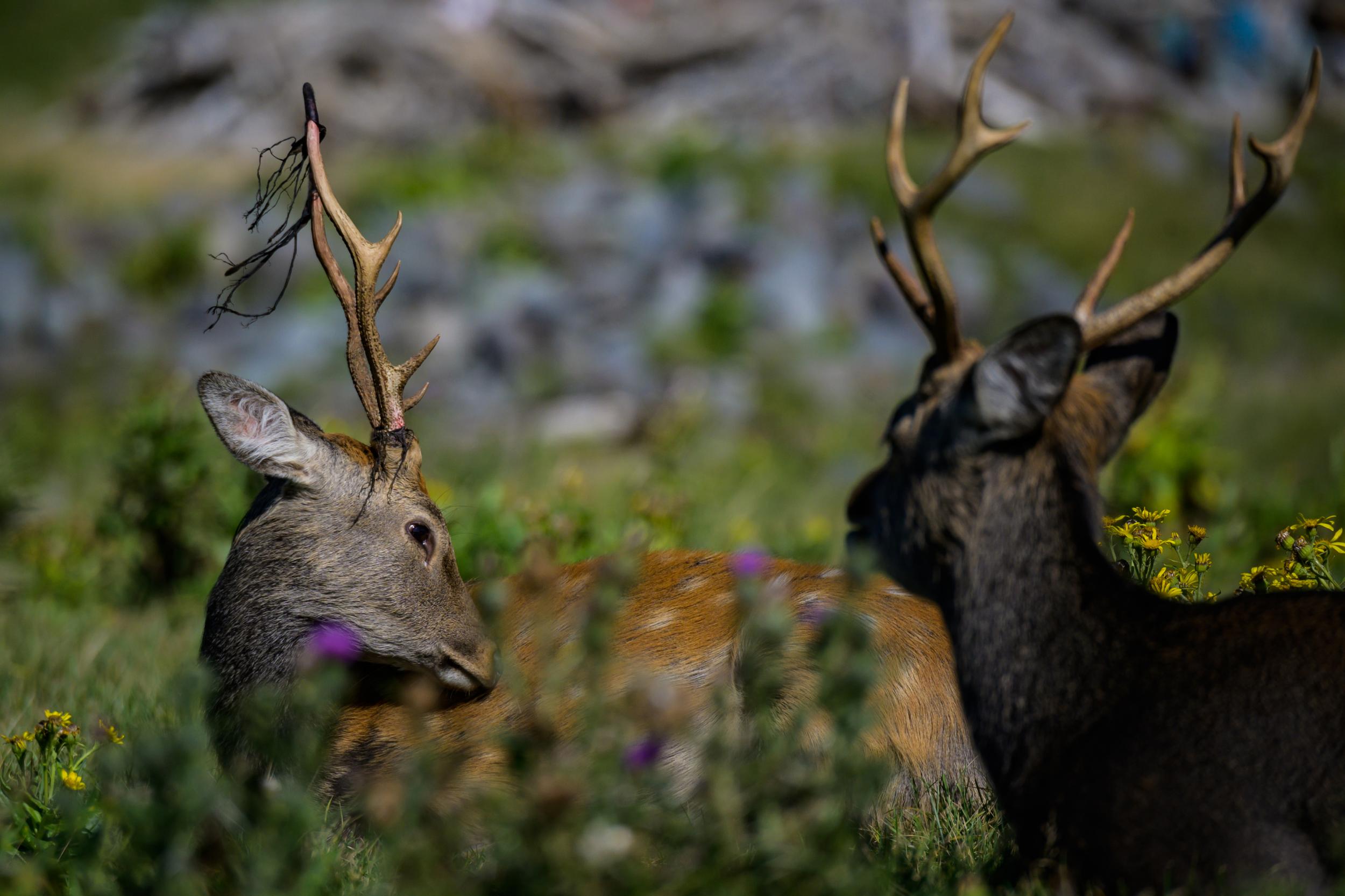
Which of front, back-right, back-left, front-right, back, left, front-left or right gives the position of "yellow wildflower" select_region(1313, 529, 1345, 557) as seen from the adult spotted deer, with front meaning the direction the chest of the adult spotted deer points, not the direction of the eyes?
back

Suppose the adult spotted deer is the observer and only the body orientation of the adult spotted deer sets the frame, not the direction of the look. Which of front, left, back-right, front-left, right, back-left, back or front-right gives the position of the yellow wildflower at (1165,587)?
back

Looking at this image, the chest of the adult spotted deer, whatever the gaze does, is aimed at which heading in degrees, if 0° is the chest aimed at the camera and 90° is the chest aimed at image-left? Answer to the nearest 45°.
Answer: approximately 90°

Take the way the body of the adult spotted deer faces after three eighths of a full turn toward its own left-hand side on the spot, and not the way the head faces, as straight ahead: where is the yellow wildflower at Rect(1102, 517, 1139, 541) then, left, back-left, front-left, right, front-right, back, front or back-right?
front-left

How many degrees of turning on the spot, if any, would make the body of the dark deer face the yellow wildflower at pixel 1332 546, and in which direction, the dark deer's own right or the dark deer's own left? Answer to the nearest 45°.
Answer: approximately 135° to the dark deer's own right

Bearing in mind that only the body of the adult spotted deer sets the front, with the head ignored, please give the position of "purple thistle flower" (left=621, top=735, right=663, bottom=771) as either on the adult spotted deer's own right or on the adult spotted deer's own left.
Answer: on the adult spotted deer's own left

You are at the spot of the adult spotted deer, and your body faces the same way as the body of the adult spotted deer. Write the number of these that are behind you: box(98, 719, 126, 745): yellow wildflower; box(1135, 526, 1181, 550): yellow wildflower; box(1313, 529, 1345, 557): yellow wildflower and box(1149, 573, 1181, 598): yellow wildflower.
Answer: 3

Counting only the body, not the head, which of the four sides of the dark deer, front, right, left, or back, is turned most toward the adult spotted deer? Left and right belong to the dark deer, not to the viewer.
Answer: front

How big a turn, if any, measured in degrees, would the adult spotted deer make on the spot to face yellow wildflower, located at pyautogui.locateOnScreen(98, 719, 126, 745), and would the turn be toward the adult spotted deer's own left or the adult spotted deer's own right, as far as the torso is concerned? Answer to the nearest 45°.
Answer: approximately 45° to the adult spotted deer's own left

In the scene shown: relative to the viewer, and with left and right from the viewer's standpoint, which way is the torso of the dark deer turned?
facing to the left of the viewer

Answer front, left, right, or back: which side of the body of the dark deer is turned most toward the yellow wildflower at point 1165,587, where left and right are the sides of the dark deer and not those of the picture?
right
